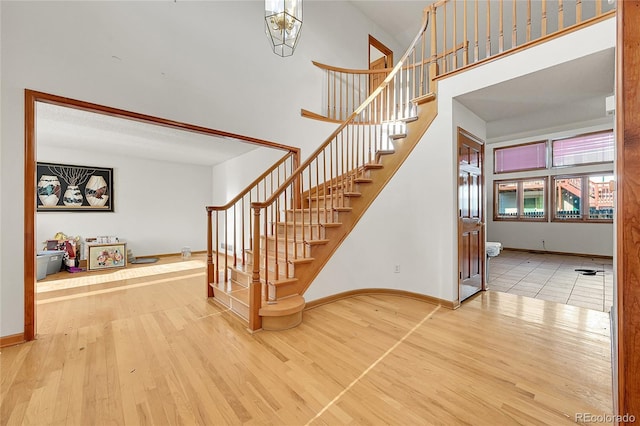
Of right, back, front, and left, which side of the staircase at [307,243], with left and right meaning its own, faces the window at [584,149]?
back

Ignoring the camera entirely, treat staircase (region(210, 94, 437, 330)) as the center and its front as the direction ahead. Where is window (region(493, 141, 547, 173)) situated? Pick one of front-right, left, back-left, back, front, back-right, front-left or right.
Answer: back

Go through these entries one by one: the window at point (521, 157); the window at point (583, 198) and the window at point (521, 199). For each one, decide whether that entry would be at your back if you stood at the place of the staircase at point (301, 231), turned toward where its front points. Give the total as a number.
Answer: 3

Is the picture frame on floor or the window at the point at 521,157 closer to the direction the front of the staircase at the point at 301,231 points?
the picture frame on floor

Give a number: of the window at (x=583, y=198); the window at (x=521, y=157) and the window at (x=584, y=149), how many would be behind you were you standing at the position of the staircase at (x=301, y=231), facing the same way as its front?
3

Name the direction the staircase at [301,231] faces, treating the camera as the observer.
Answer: facing the viewer and to the left of the viewer

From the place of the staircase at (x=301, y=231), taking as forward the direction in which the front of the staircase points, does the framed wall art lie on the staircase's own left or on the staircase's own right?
on the staircase's own right

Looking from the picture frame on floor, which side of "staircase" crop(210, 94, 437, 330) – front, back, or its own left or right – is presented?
right

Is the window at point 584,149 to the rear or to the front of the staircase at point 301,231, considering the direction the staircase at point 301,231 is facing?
to the rear

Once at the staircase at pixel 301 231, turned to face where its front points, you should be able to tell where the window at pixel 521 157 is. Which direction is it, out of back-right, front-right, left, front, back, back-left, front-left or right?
back

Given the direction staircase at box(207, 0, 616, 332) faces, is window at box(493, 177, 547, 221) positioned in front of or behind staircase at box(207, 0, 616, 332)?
behind
